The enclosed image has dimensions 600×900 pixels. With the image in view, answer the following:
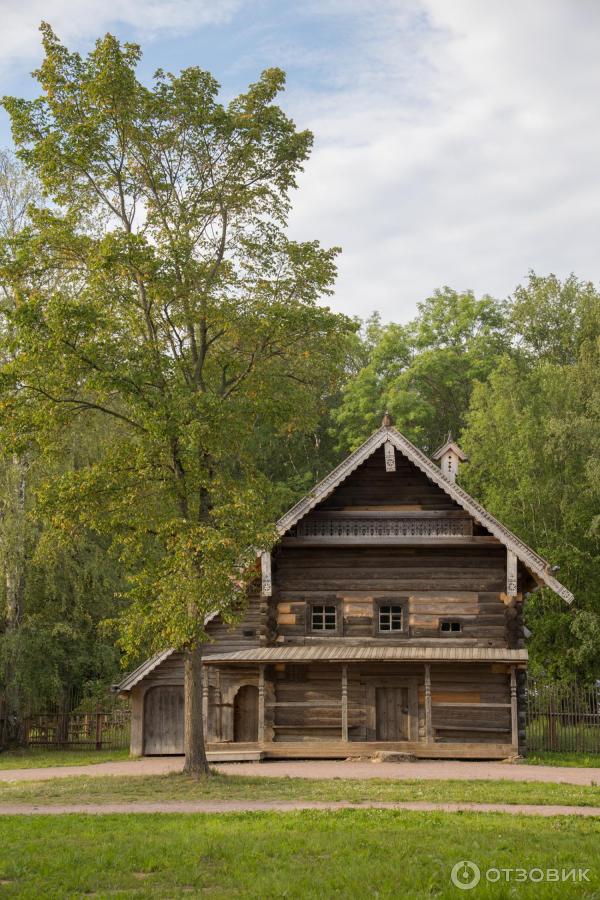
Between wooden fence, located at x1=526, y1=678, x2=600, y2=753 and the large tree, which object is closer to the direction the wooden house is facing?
the large tree

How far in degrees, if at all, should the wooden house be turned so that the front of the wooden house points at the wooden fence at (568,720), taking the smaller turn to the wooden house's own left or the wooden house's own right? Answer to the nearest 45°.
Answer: approximately 90° to the wooden house's own left

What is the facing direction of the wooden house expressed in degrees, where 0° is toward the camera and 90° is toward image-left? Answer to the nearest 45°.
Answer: approximately 0°
